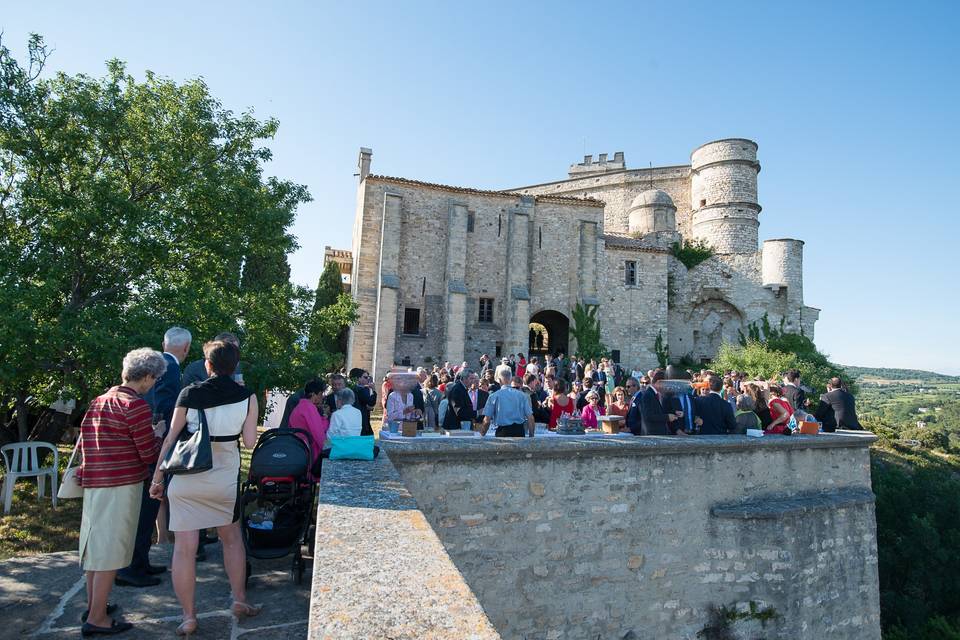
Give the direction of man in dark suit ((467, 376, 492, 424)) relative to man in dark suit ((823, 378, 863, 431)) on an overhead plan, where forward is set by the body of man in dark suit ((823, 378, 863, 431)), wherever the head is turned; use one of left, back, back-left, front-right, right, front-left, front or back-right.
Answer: left

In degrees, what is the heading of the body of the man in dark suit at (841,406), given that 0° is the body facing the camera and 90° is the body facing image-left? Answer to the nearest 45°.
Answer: approximately 135°

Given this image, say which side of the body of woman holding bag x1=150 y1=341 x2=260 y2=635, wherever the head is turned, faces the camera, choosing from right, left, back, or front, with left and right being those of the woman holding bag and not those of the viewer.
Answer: back

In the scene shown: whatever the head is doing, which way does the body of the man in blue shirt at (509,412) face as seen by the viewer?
away from the camera

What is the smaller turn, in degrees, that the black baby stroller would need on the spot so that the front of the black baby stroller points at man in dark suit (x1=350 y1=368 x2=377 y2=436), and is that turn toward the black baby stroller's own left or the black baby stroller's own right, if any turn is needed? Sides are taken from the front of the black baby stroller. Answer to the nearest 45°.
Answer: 0° — it already faces them

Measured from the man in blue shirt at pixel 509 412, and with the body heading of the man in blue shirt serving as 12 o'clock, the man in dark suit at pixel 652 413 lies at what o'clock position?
The man in dark suit is roughly at 2 o'clock from the man in blue shirt.

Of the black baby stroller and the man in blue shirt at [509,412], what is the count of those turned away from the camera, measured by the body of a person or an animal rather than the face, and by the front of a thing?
2

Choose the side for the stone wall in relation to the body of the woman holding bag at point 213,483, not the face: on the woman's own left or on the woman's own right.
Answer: on the woman's own right

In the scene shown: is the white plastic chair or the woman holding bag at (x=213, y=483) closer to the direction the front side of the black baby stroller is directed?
the white plastic chair
